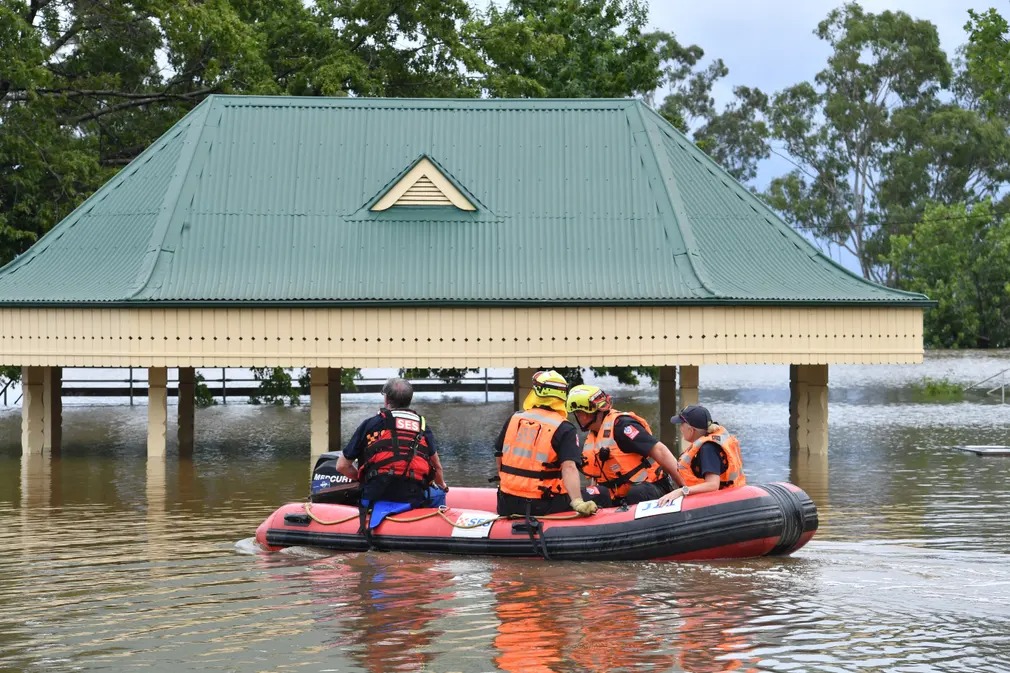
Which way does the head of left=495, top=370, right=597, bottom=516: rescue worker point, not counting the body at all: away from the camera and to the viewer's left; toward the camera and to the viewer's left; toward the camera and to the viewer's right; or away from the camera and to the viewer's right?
away from the camera and to the viewer's right

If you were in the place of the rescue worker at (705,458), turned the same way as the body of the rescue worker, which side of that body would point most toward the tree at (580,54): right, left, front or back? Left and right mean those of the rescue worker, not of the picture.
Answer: right

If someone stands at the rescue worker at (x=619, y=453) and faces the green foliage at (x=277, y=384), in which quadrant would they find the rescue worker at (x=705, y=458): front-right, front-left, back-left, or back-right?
back-right

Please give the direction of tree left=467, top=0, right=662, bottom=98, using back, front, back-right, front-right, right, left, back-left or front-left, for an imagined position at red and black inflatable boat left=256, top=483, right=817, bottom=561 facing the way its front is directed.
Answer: left

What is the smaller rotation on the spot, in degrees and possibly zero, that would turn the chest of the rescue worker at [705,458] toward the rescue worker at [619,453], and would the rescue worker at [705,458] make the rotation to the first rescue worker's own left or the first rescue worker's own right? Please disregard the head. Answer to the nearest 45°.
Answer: approximately 45° to the first rescue worker's own right

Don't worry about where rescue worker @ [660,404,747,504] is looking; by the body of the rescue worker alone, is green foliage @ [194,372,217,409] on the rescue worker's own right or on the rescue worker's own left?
on the rescue worker's own right

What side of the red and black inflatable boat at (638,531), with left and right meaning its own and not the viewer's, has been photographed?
right

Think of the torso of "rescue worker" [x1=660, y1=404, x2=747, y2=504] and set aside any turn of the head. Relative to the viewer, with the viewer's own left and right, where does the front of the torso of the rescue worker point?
facing to the left of the viewer

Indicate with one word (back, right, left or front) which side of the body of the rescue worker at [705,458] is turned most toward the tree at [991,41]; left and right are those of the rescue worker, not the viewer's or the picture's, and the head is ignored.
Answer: right

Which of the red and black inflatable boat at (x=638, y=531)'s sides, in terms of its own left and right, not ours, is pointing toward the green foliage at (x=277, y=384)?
left

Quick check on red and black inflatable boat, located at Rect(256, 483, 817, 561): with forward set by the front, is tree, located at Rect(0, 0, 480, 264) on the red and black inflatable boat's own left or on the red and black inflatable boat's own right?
on the red and black inflatable boat's own left
